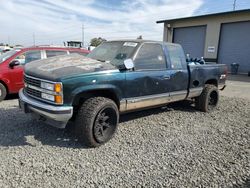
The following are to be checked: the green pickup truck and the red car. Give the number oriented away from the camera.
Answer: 0

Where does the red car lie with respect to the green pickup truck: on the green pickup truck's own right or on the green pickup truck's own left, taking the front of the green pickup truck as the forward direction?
on the green pickup truck's own right

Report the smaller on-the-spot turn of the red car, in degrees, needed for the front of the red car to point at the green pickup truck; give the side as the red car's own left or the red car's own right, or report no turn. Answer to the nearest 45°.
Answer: approximately 90° to the red car's own left

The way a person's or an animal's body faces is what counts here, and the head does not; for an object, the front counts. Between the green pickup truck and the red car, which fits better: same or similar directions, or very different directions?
same or similar directions

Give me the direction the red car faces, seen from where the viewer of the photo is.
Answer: facing the viewer and to the left of the viewer
